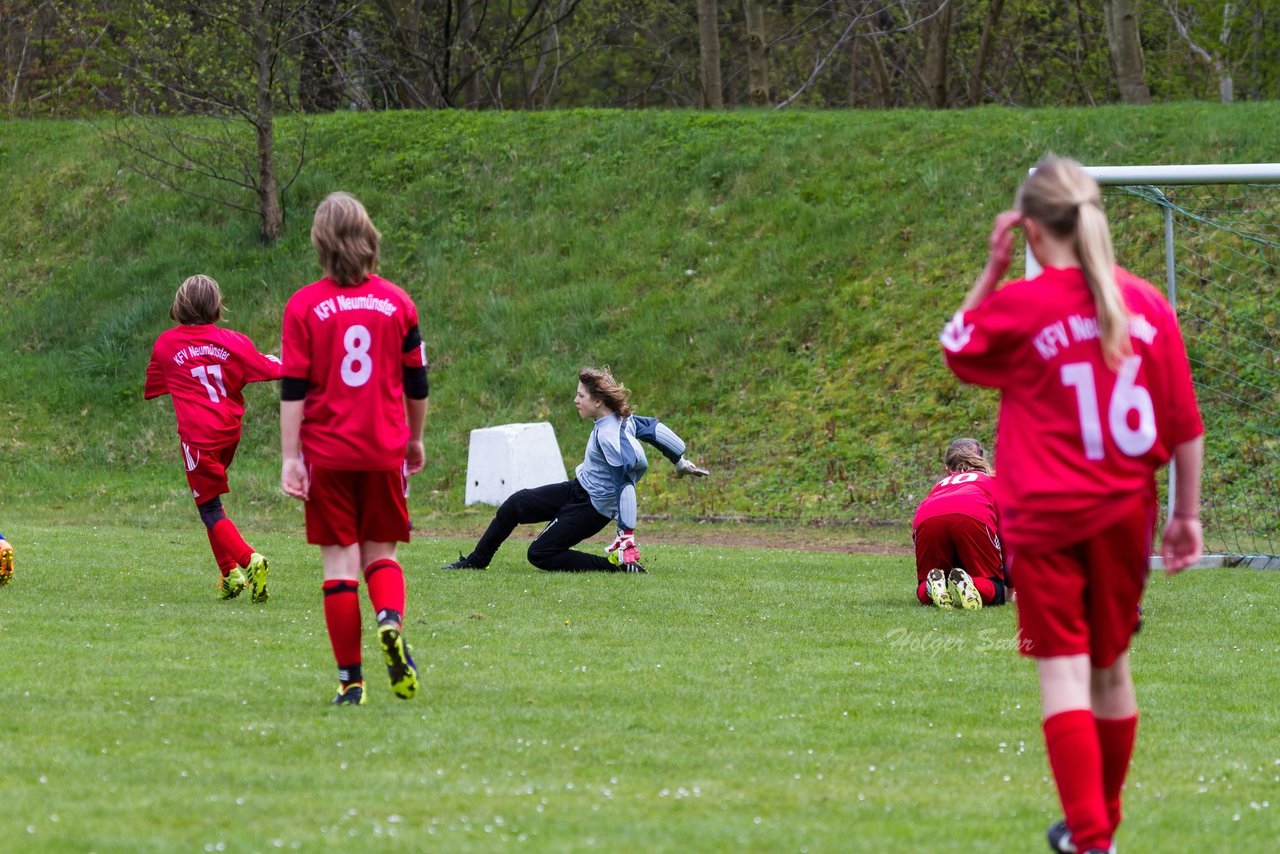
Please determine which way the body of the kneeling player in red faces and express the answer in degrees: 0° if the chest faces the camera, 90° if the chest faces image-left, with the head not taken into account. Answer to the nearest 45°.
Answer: approximately 180°

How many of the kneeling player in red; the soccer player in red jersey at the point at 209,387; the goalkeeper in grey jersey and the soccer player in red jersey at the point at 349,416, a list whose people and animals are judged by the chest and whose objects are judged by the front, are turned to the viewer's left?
1

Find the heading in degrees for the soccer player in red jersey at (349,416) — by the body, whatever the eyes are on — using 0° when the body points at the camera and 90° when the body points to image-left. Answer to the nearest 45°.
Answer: approximately 180°

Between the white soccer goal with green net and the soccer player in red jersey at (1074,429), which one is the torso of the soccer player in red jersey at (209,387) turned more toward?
the white soccer goal with green net

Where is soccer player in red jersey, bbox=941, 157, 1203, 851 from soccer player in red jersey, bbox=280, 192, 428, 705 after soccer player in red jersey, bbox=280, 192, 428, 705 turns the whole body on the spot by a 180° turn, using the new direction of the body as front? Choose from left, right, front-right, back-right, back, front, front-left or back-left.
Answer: front-left

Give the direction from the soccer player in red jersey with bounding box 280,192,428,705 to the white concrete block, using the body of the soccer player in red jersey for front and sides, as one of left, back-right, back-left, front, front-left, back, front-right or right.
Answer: front

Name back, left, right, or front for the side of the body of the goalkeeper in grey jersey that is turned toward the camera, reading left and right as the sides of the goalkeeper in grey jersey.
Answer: left

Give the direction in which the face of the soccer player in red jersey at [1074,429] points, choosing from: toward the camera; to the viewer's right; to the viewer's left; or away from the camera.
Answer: away from the camera

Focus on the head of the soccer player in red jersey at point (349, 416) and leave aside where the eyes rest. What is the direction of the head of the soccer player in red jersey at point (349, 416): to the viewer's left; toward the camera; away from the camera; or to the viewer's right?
away from the camera

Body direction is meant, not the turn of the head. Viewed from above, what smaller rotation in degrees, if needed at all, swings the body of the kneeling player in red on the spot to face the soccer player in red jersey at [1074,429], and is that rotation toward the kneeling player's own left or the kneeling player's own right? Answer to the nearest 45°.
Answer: approximately 180°

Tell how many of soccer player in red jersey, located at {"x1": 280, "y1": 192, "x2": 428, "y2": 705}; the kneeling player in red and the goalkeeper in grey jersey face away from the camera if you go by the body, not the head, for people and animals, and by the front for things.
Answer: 2

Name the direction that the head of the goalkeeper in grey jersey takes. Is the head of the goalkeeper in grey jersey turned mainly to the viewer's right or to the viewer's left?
to the viewer's left

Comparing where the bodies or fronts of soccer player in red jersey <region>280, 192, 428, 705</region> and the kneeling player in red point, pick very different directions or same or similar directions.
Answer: same or similar directions

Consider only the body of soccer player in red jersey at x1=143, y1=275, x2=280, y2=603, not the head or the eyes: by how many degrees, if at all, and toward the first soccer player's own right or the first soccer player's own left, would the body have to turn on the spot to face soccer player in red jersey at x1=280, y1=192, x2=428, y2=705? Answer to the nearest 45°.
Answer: approximately 180°

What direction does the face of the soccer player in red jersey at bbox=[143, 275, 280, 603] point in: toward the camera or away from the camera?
away from the camera

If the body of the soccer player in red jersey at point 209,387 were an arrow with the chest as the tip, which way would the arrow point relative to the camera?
away from the camera
